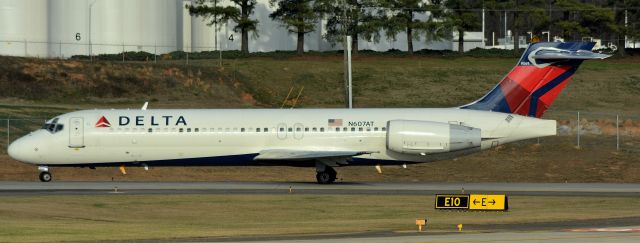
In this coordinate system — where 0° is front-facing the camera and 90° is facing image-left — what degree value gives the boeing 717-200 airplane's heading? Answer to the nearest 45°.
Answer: approximately 90°
